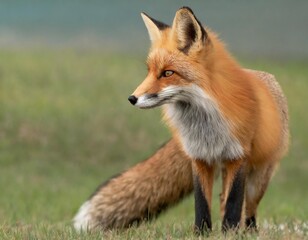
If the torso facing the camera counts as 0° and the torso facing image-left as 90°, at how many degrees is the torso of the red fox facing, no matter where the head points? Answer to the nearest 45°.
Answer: approximately 45°
